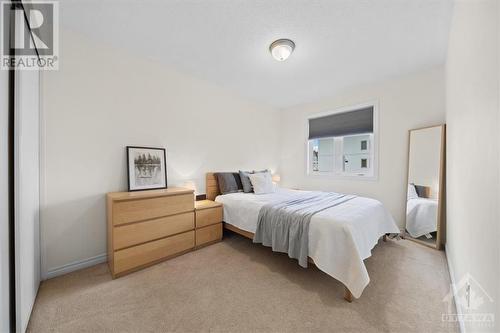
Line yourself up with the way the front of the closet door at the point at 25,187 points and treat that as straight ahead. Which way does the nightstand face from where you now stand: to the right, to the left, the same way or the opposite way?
to the right

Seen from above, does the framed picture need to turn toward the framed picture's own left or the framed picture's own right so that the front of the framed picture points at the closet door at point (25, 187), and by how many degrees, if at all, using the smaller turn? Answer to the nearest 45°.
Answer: approximately 90° to the framed picture's own right

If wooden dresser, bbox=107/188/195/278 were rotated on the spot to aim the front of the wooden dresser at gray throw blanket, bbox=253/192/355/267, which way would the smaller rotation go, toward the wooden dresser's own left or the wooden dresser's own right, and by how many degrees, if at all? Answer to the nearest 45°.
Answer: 0° — it already faces it

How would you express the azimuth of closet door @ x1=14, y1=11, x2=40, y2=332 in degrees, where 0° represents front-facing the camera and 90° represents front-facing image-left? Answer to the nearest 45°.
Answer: approximately 270°

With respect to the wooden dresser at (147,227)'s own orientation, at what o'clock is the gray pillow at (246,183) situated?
The gray pillow is roughly at 10 o'clock from the wooden dresser.

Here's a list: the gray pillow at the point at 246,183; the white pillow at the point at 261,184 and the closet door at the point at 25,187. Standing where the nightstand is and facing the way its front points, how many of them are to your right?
1

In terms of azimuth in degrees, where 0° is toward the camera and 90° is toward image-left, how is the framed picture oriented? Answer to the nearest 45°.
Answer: approximately 315°

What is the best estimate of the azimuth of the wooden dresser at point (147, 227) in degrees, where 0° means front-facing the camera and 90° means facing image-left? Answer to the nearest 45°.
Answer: approximately 315°

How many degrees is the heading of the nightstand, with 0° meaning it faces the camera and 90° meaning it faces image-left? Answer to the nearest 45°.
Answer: approximately 315°
